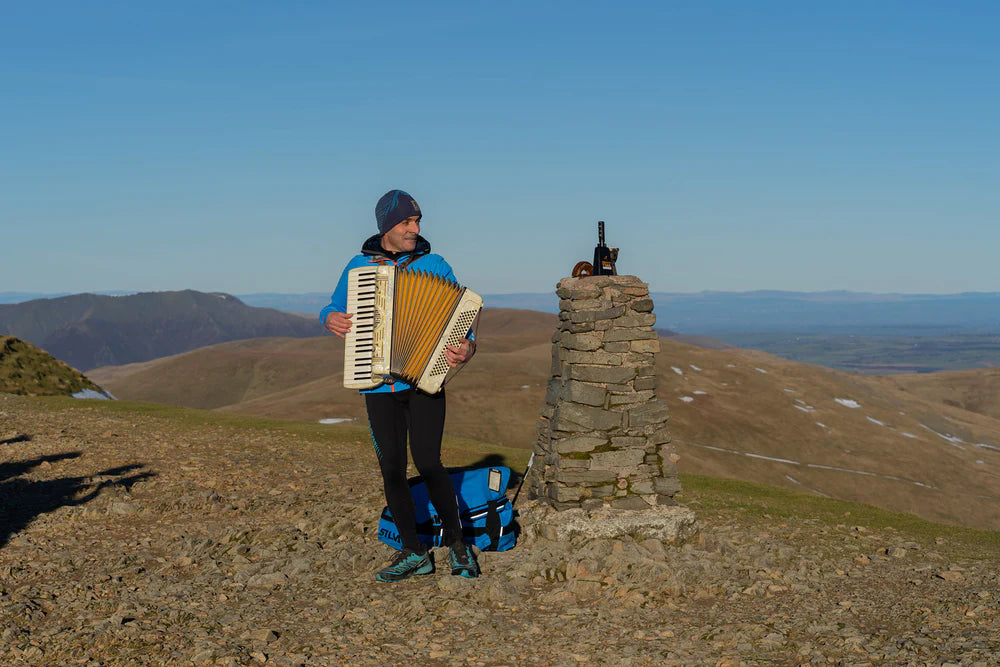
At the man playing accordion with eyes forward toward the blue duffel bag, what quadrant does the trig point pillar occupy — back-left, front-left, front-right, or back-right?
front-right

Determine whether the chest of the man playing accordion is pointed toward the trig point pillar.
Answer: no

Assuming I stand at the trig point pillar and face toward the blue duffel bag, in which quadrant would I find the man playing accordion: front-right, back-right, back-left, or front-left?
front-left

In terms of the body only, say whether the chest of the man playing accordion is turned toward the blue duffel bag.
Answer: no

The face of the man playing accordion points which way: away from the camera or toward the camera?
toward the camera

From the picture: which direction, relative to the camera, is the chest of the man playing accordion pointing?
toward the camera
